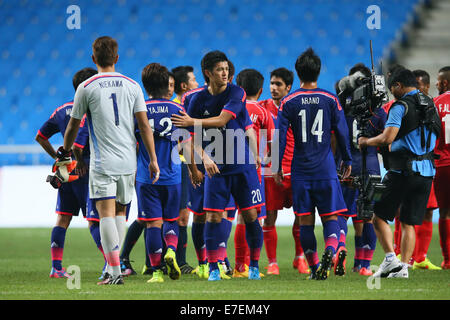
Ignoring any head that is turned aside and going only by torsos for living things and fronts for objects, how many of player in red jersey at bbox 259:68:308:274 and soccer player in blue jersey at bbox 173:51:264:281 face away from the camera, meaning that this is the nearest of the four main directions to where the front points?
0

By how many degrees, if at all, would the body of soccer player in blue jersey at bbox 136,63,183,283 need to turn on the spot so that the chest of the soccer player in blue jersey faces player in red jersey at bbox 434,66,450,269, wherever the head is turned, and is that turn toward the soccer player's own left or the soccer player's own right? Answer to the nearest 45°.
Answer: approximately 90° to the soccer player's own right

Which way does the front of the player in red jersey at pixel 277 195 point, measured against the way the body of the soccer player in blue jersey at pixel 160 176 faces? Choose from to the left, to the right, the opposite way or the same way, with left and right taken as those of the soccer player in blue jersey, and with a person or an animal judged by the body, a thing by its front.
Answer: the opposite way

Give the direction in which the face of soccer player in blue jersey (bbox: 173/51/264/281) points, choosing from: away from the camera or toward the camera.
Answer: toward the camera

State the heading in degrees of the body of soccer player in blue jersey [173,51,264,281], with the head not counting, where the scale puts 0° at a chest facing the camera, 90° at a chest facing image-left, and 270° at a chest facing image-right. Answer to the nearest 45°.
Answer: approximately 0°

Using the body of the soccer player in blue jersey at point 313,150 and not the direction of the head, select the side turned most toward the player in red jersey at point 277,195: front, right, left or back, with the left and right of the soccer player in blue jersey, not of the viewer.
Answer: front

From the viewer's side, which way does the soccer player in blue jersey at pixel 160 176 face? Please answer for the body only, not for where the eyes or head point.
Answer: away from the camera

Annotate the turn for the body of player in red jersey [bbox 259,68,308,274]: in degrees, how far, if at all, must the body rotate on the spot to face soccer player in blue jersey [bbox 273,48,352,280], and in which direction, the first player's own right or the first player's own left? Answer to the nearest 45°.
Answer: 0° — they already face them

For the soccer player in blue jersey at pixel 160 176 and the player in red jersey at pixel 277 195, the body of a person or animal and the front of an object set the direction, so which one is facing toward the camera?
the player in red jersey

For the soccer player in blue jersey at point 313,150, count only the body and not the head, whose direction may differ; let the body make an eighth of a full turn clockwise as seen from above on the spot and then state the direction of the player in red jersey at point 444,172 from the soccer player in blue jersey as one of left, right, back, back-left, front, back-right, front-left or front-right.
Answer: front

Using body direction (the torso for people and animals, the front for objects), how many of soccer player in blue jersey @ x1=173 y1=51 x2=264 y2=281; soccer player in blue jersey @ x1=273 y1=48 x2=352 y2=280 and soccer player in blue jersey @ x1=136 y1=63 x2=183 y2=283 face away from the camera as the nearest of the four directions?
2

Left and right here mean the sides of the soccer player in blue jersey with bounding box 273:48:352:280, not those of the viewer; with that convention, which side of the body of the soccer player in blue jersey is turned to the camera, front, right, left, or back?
back

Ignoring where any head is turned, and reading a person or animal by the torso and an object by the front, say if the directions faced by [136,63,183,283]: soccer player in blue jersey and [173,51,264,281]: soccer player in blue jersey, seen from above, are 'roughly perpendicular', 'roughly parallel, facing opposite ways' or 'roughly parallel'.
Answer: roughly parallel, facing opposite ways

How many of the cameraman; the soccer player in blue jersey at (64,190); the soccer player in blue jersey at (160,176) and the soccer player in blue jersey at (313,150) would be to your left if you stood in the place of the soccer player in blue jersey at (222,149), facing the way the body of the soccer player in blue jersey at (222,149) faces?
2

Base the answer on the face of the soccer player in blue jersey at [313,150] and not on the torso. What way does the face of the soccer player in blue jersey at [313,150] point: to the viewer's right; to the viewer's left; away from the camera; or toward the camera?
away from the camera

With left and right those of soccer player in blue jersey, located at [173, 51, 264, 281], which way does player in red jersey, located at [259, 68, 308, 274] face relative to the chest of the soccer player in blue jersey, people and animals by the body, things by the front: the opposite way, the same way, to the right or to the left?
the same way

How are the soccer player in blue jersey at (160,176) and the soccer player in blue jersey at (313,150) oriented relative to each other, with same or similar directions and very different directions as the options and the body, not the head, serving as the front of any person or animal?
same or similar directions

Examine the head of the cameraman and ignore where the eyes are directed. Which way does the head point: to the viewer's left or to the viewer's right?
to the viewer's left

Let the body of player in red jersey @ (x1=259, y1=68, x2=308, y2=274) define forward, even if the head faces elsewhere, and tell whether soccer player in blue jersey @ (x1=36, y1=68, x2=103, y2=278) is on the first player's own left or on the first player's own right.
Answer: on the first player's own right

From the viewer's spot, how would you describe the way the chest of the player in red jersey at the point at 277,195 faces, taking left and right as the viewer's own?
facing the viewer

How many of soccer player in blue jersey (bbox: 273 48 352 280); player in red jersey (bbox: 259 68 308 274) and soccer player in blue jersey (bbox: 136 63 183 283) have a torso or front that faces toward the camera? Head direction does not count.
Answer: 1

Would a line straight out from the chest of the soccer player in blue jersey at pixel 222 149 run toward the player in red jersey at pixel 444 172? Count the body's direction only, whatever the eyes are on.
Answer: no

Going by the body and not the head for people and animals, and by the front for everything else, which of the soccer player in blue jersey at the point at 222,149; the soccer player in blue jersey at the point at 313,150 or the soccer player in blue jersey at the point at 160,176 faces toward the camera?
the soccer player in blue jersey at the point at 222,149
